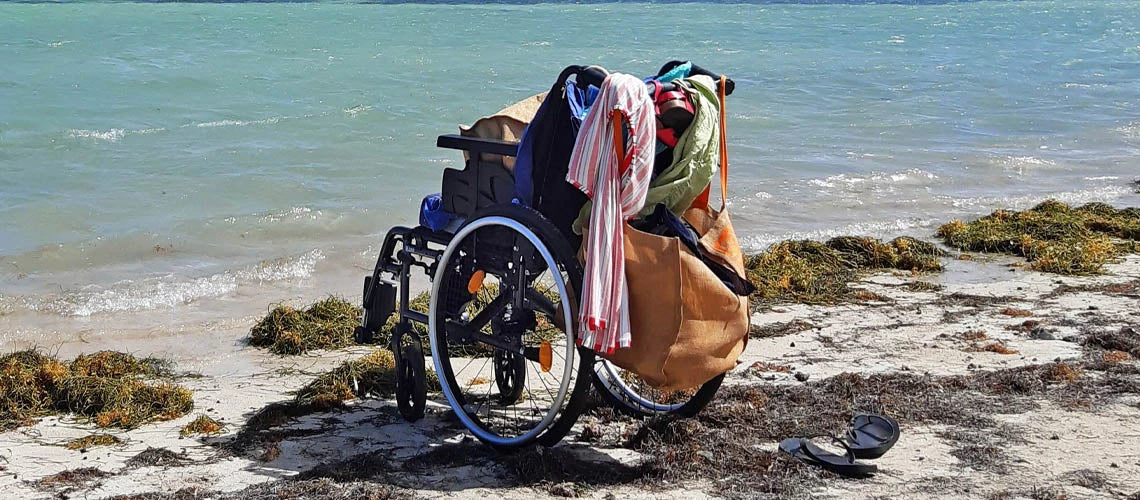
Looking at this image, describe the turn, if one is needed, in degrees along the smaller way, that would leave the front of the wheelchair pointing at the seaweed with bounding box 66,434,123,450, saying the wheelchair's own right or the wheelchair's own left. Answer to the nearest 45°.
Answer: approximately 45° to the wheelchair's own left

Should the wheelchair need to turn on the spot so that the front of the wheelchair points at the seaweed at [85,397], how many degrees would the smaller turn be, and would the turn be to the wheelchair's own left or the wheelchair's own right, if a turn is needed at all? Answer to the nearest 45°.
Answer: approximately 45° to the wheelchair's own left

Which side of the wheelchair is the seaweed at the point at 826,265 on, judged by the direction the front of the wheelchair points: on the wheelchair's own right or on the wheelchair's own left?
on the wheelchair's own right

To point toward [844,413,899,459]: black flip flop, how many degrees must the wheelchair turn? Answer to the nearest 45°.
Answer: approximately 135° to its right

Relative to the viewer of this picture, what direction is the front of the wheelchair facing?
facing away from the viewer and to the left of the viewer

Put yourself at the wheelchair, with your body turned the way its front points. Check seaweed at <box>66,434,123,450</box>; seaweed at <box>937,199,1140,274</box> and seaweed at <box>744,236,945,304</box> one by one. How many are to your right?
2
